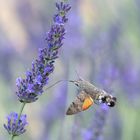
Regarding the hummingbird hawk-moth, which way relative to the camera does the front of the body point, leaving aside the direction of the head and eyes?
to the viewer's left
